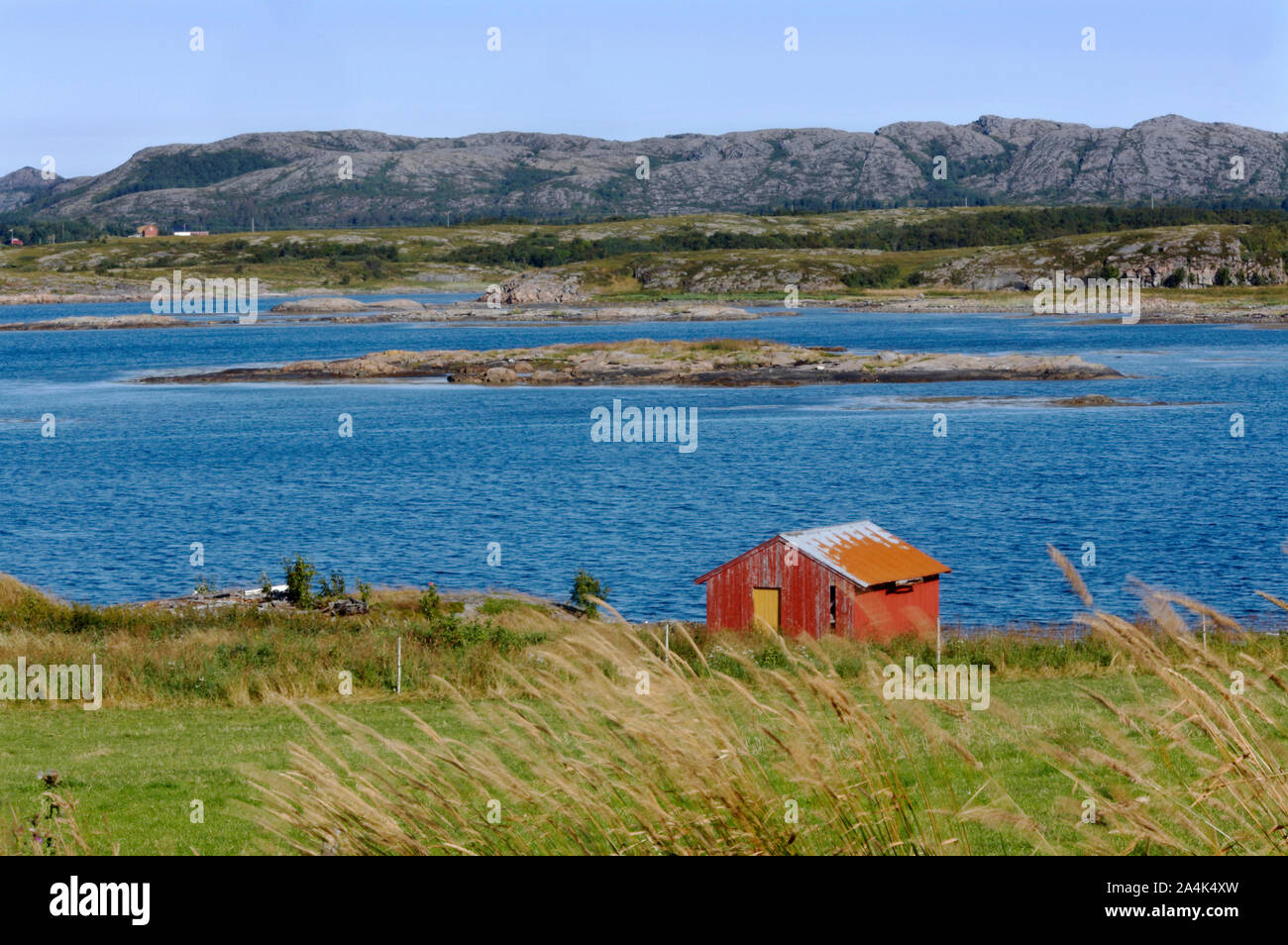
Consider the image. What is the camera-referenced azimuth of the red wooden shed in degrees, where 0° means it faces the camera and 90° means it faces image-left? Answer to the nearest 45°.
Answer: approximately 45°

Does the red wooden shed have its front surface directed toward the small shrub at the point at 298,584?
no
